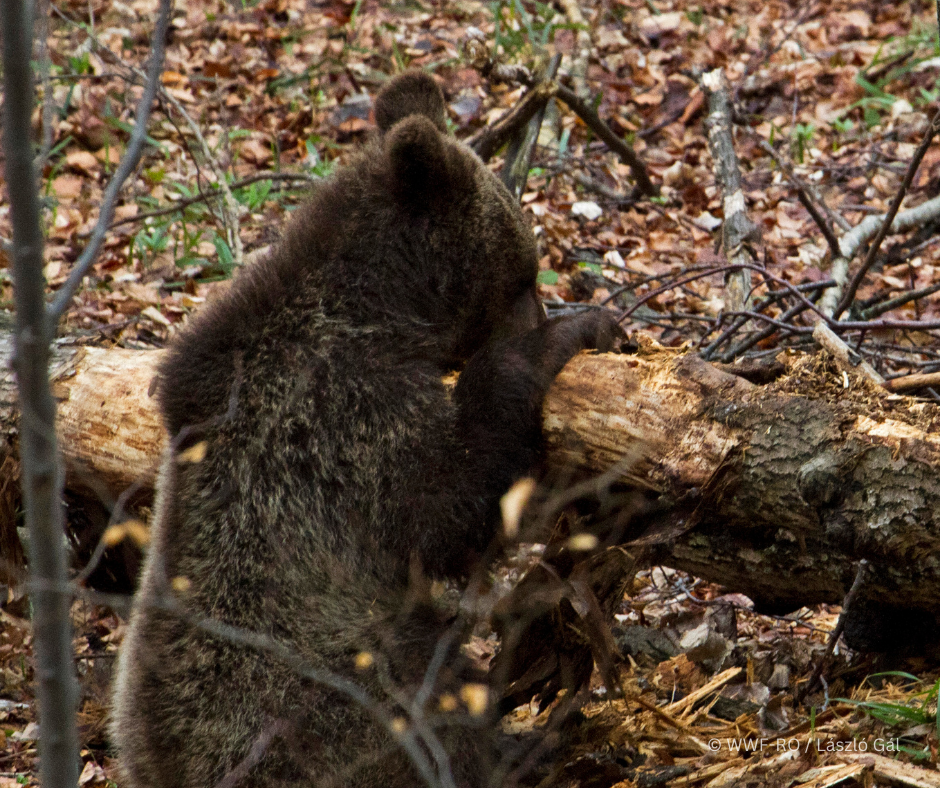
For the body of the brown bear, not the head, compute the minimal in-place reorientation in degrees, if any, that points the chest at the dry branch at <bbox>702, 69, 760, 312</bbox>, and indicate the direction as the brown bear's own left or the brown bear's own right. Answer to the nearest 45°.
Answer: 0° — it already faces it

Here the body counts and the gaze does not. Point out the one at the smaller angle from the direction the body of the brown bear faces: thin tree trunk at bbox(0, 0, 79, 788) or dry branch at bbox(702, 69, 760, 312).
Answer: the dry branch

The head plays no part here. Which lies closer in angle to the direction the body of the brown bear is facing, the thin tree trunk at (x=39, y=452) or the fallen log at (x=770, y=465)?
the fallen log

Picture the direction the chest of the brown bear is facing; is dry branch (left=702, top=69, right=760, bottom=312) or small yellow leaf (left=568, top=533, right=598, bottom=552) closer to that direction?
the dry branch

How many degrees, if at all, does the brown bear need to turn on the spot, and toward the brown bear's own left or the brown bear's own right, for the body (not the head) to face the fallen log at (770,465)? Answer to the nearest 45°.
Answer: approximately 45° to the brown bear's own right

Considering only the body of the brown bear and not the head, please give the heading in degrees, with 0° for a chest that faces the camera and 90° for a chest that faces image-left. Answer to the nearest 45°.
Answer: approximately 225°

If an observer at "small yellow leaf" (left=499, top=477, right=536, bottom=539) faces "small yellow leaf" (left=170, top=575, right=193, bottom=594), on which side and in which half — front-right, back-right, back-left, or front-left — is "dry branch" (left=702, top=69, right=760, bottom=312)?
back-right
